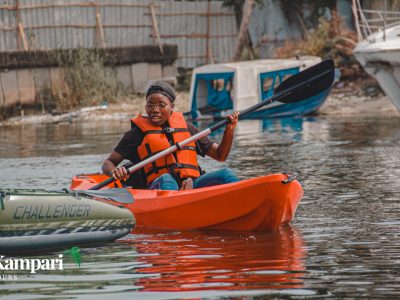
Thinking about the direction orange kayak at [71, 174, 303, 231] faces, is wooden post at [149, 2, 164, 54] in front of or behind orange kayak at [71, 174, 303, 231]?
behind
